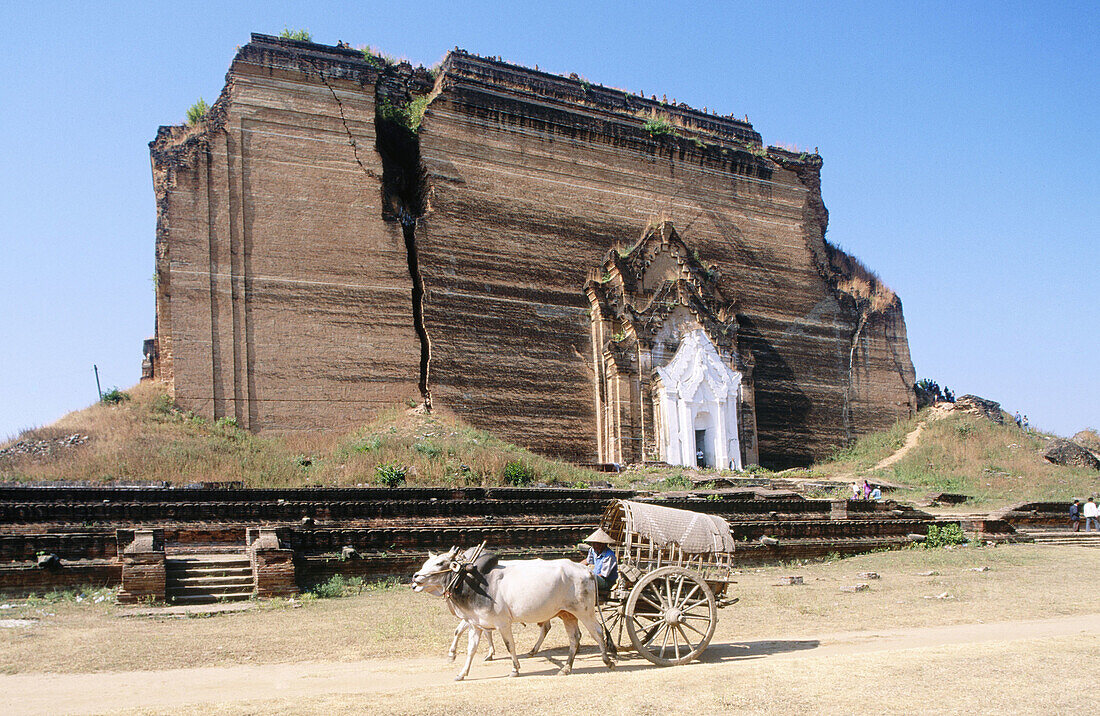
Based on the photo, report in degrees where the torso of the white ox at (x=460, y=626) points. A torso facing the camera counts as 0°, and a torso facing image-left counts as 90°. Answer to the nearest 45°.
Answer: approximately 90°

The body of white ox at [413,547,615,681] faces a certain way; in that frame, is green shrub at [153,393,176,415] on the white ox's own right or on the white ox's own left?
on the white ox's own right

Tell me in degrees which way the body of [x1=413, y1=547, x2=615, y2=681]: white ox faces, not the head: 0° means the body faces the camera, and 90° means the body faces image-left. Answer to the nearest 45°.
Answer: approximately 90°

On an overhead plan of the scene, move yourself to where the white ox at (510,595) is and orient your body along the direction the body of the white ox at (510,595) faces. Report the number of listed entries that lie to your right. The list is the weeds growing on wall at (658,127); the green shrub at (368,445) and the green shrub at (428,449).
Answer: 3

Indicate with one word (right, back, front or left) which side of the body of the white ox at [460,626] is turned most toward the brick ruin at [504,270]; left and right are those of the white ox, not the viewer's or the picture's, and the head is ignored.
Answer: right

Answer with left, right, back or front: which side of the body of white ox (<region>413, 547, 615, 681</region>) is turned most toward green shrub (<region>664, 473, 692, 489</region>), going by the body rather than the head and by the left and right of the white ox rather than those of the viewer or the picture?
right

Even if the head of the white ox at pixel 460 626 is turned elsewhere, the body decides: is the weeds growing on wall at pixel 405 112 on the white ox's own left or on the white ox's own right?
on the white ox's own right

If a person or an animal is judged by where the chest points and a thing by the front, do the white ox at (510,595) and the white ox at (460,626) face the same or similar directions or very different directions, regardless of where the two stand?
same or similar directions

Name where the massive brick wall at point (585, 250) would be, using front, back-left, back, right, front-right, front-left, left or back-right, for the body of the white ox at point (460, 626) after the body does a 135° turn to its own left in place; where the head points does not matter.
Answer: back-left

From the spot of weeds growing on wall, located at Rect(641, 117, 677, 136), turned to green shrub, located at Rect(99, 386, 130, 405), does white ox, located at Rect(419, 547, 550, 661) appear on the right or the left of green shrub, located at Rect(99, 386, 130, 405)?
left

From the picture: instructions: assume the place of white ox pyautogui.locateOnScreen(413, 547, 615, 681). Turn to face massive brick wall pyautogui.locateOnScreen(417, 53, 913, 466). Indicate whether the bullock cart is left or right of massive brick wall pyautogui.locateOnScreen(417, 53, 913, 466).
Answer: right

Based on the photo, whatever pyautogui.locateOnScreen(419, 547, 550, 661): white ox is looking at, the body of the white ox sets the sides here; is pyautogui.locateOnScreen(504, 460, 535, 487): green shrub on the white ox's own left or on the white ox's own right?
on the white ox's own right

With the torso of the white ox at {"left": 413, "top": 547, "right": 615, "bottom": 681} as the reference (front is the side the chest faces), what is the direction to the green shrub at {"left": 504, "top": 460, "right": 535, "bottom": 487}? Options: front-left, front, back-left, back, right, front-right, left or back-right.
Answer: right

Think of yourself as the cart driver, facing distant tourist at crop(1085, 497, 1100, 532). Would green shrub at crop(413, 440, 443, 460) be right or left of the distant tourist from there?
left

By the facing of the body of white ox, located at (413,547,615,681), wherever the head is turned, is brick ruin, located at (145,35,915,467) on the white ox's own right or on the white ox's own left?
on the white ox's own right
